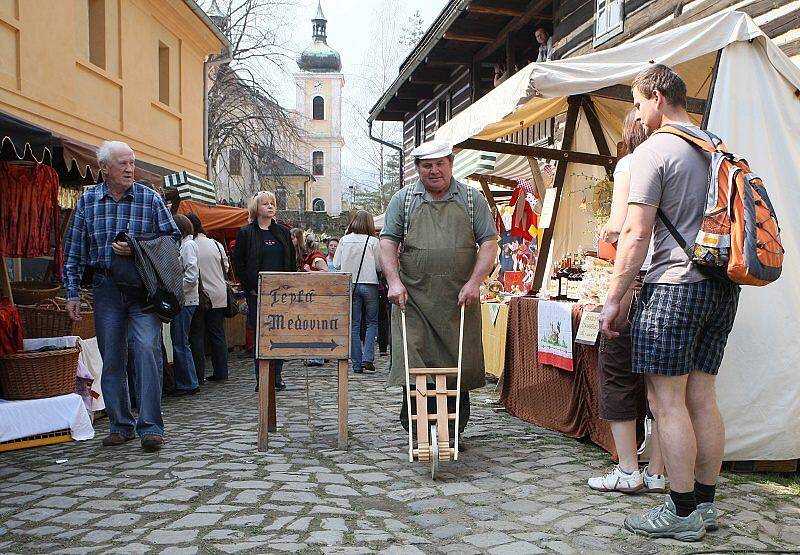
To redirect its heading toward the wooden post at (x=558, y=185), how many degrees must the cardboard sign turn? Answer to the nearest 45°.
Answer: approximately 180°

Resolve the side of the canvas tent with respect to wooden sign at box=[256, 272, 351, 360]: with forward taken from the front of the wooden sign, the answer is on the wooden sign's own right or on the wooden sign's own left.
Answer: on the wooden sign's own left

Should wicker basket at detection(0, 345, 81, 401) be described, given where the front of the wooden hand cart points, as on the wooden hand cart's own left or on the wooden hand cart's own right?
on the wooden hand cart's own right

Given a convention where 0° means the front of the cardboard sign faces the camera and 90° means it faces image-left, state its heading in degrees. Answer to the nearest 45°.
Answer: approximately 0°

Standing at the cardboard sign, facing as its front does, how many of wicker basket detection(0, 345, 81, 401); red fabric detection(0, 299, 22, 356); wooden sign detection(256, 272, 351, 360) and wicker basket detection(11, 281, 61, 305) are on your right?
4

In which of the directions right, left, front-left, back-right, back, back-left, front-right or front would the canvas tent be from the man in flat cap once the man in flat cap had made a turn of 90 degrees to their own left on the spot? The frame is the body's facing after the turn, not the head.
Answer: front

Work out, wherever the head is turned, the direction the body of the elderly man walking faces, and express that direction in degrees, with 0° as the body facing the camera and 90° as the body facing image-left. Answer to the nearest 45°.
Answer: approximately 0°

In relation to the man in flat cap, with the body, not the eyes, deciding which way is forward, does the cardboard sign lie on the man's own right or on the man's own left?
on the man's own left

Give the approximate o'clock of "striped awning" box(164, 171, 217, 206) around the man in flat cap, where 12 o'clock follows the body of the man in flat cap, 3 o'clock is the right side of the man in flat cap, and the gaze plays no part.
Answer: The striped awning is roughly at 5 o'clock from the man in flat cap.
